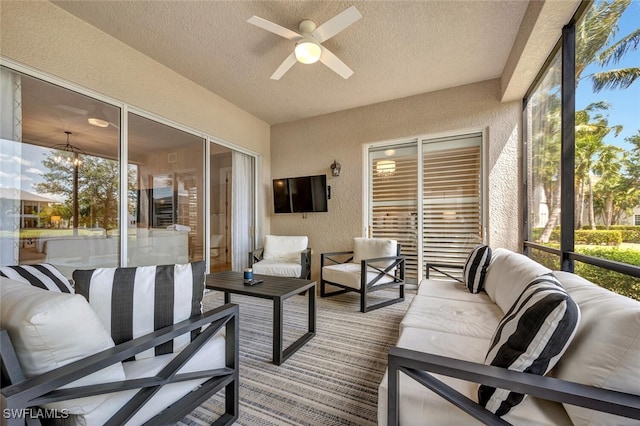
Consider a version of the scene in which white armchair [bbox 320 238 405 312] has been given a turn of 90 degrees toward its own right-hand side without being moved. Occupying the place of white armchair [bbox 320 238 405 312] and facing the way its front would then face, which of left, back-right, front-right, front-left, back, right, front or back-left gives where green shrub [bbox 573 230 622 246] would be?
right

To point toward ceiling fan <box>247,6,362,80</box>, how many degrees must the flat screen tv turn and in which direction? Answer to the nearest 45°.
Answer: approximately 45° to its left

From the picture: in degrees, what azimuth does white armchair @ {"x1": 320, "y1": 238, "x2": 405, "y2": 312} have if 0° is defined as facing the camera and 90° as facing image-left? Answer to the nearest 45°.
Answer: approximately 45°

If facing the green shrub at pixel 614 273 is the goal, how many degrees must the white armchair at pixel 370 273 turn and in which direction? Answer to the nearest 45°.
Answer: approximately 90° to its left

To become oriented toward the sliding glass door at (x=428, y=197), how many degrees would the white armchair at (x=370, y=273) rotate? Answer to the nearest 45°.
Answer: approximately 180°

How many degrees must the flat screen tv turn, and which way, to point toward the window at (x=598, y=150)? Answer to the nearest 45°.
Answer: approximately 90° to its left

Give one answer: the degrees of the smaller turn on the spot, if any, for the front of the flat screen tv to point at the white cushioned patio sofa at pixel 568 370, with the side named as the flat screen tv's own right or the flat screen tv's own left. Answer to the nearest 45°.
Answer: approximately 45° to the flat screen tv's own left

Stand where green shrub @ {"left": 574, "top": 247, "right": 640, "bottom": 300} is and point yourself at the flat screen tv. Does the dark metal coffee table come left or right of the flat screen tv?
left

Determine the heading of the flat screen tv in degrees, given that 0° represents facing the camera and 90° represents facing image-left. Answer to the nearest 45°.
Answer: approximately 45°

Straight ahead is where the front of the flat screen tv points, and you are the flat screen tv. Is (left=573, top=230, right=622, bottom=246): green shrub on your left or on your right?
on your left
